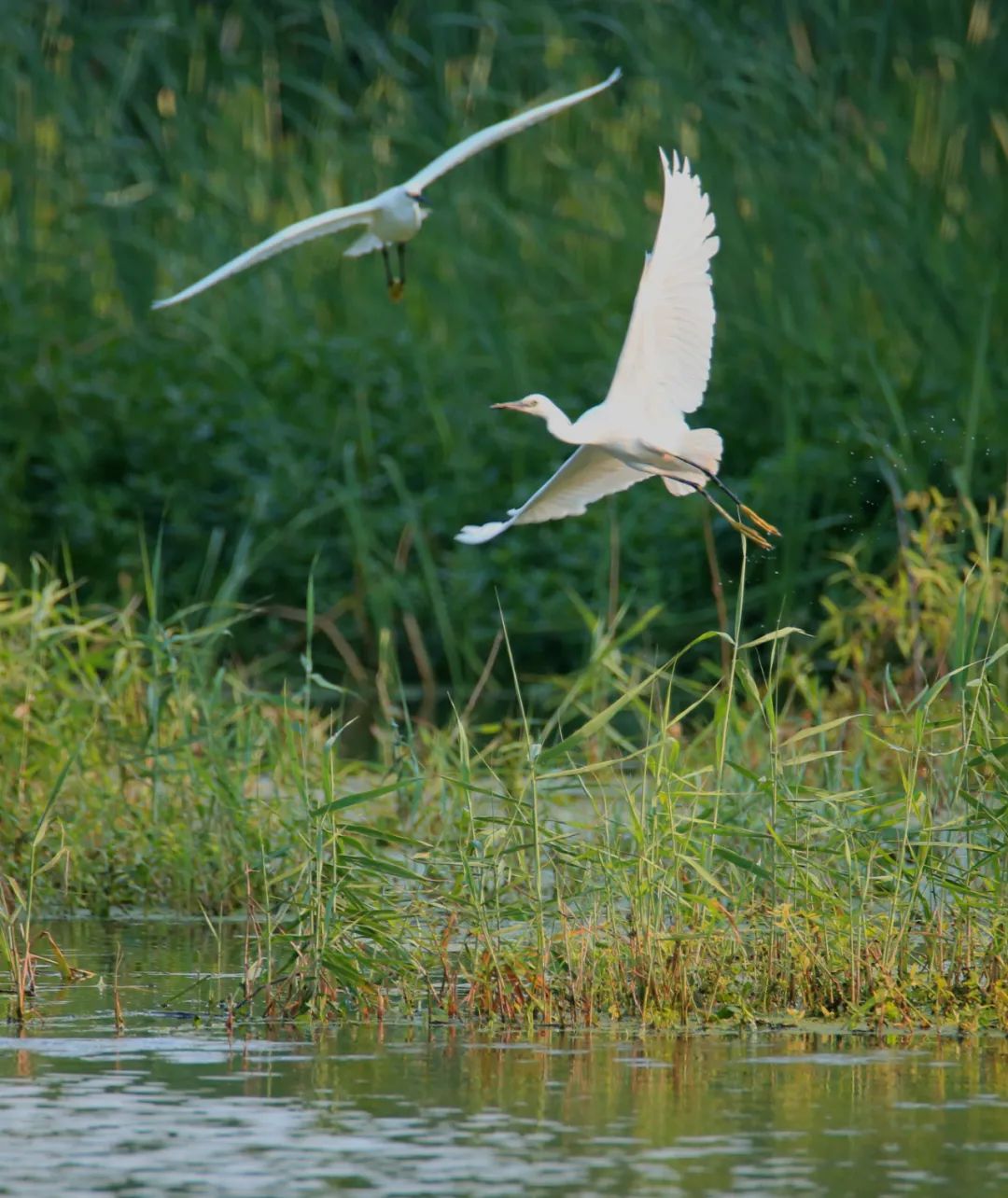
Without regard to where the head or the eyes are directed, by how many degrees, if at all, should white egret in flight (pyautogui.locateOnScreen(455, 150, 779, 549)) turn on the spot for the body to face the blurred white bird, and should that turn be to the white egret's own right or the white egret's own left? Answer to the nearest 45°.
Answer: approximately 45° to the white egret's own right

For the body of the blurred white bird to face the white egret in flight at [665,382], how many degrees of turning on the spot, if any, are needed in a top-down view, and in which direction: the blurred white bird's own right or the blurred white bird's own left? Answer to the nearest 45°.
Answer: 0° — it already faces it

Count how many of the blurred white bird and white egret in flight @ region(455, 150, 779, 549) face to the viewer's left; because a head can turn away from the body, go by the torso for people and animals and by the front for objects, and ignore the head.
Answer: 1

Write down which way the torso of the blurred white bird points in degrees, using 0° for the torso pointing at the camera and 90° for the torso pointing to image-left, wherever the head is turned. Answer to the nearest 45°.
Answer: approximately 315°

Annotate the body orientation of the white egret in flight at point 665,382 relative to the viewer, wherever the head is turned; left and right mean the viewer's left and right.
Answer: facing to the left of the viewer
